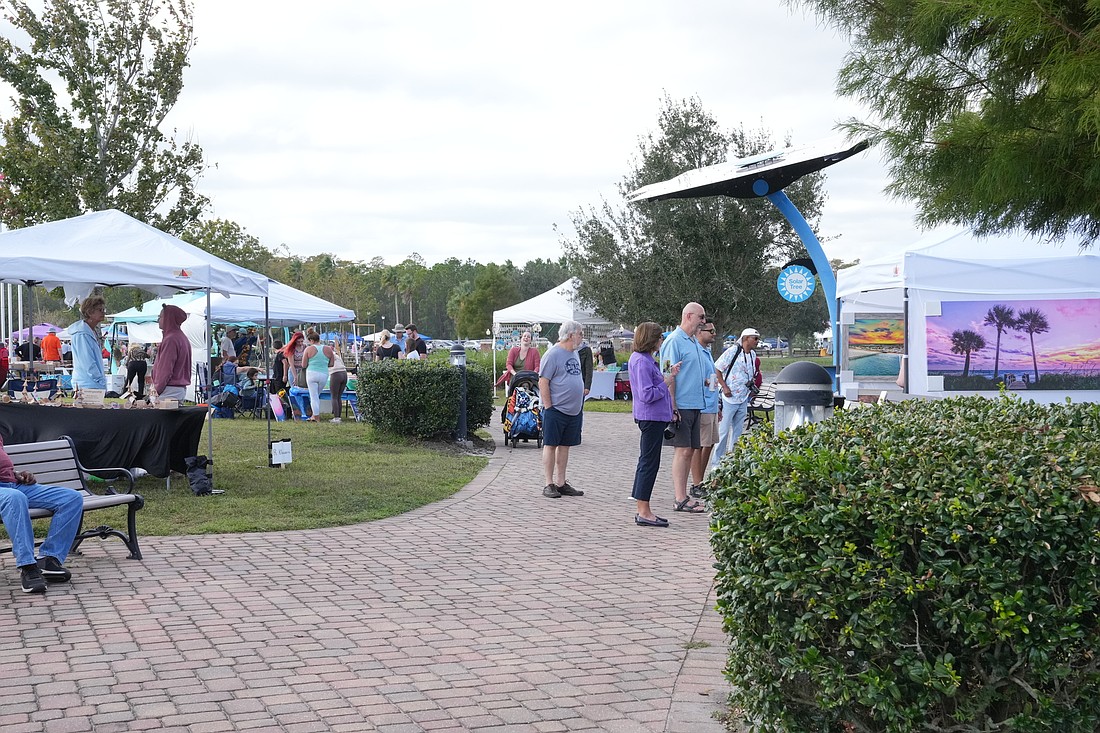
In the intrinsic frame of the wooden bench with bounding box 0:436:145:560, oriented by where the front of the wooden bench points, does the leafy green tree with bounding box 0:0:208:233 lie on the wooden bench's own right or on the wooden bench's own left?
on the wooden bench's own left

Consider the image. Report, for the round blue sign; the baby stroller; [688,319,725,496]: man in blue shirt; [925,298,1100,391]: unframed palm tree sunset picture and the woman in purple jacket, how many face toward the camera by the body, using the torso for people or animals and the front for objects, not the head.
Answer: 3

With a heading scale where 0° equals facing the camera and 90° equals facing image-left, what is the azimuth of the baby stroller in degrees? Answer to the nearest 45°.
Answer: approximately 0°

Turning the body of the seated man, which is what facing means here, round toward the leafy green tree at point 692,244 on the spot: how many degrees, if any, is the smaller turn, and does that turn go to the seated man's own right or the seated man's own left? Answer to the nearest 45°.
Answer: approximately 90° to the seated man's own left

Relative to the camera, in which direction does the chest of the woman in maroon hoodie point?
to the viewer's left

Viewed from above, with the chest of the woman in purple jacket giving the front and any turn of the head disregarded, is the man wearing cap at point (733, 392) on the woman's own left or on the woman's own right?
on the woman's own left

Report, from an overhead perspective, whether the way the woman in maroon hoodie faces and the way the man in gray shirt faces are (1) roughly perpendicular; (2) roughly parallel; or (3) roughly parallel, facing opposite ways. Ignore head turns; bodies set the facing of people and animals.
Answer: roughly perpendicular

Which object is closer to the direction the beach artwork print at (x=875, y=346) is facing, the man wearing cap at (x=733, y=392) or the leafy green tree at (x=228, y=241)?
the man wearing cap

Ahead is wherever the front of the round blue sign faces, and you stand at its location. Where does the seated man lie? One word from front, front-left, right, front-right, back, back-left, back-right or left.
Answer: front-right
